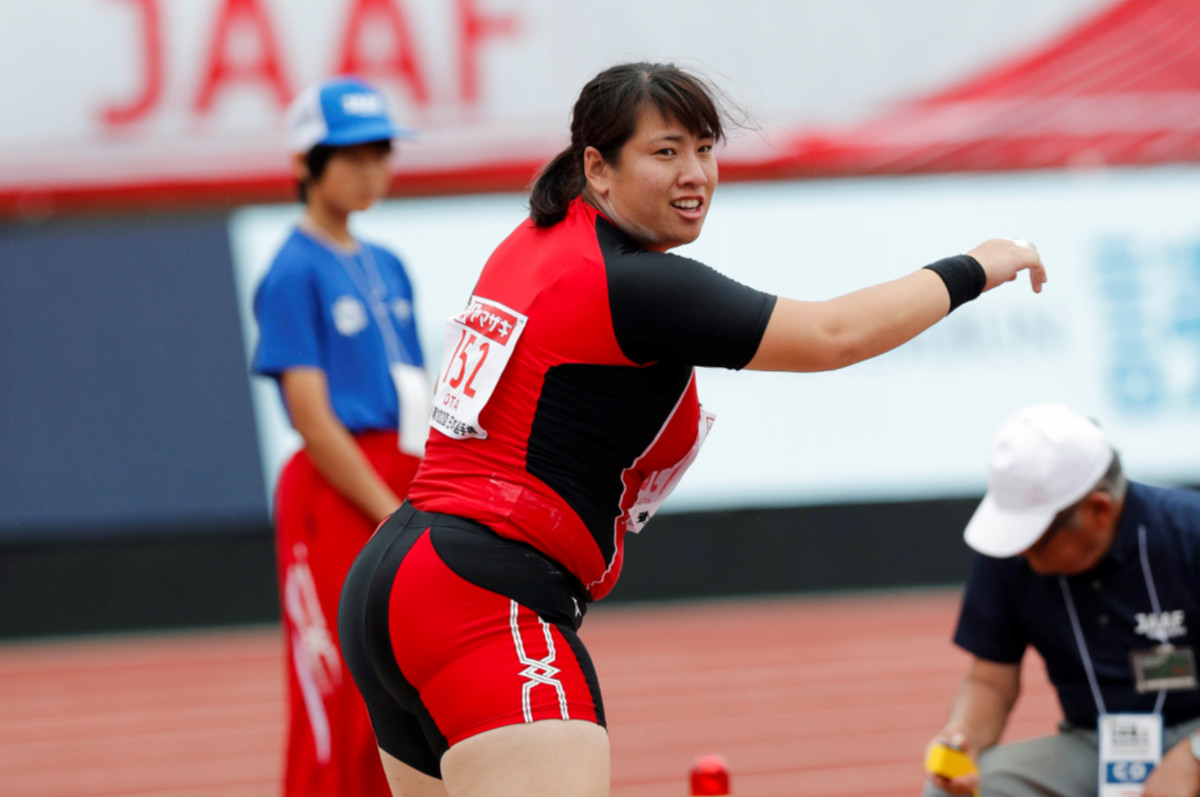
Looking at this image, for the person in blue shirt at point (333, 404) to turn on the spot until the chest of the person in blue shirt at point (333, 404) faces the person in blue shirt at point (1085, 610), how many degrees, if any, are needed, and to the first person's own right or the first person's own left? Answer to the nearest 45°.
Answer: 0° — they already face them

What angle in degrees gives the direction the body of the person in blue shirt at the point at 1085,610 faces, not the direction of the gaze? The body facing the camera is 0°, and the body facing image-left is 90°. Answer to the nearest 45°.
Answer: approximately 45°

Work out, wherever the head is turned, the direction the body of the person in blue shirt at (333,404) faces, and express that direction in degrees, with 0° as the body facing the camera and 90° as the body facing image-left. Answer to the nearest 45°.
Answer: approximately 315°

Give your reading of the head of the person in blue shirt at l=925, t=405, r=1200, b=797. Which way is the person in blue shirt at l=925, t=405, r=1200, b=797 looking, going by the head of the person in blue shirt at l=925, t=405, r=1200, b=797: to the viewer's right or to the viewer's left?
to the viewer's left

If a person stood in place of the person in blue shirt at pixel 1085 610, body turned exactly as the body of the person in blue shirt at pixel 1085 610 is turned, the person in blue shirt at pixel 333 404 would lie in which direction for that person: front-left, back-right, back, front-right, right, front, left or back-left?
front-right
